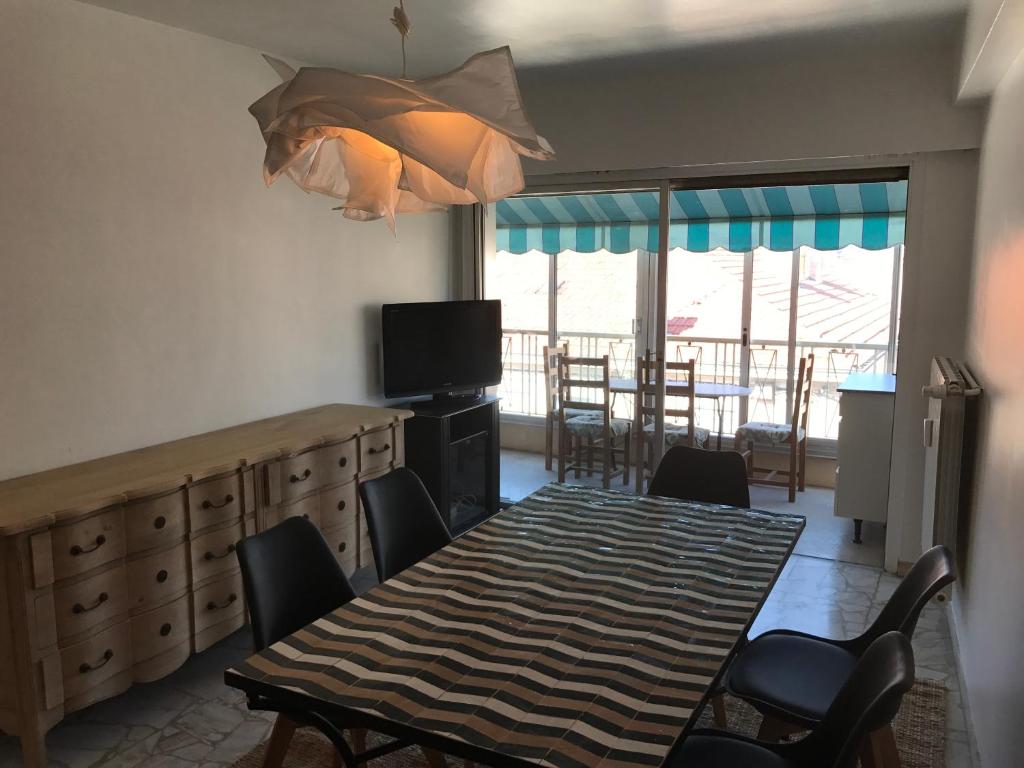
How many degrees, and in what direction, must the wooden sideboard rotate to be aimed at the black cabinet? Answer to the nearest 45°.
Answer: approximately 90° to its left

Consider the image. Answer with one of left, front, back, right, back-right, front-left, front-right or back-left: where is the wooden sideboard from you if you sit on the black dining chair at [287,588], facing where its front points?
back

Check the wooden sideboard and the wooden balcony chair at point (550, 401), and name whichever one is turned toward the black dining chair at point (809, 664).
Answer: the wooden sideboard

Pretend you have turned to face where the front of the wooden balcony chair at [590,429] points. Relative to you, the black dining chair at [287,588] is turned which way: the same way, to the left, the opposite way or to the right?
to the right

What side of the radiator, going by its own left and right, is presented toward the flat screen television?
front

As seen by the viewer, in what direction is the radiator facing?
to the viewer's left

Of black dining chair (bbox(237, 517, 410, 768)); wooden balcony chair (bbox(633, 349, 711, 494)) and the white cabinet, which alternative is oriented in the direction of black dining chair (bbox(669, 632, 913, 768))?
black dining chair (bbox(237, 517, 410, 768))

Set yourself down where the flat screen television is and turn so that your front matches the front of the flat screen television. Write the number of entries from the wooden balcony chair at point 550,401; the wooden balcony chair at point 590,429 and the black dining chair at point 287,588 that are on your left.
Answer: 2

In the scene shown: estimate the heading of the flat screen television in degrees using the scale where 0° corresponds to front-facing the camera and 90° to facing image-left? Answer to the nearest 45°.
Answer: approximately 315°

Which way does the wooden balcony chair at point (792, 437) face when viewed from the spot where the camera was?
facing to the left of the viewer

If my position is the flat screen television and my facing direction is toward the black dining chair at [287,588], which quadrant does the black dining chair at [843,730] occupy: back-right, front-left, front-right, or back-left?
front-left

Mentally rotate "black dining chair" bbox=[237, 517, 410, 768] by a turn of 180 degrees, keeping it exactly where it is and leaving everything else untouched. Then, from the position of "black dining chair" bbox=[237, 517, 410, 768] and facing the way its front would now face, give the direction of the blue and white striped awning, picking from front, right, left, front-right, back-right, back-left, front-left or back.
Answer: right

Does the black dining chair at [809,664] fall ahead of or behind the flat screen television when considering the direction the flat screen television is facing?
ahead

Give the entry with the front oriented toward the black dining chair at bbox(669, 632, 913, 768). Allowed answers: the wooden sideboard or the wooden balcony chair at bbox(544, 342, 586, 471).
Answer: the wooden sideboard

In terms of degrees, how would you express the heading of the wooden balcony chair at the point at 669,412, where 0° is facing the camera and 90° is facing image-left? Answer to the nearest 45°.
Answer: approximately 225°

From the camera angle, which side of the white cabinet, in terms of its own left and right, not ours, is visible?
left

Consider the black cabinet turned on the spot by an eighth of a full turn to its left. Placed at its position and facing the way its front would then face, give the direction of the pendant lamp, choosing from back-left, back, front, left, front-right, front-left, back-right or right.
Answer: right

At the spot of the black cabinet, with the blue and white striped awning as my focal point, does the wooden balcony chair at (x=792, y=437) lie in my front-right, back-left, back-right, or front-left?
front-right

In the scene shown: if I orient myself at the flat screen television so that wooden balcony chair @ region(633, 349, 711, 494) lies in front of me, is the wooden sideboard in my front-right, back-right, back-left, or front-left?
back-right
